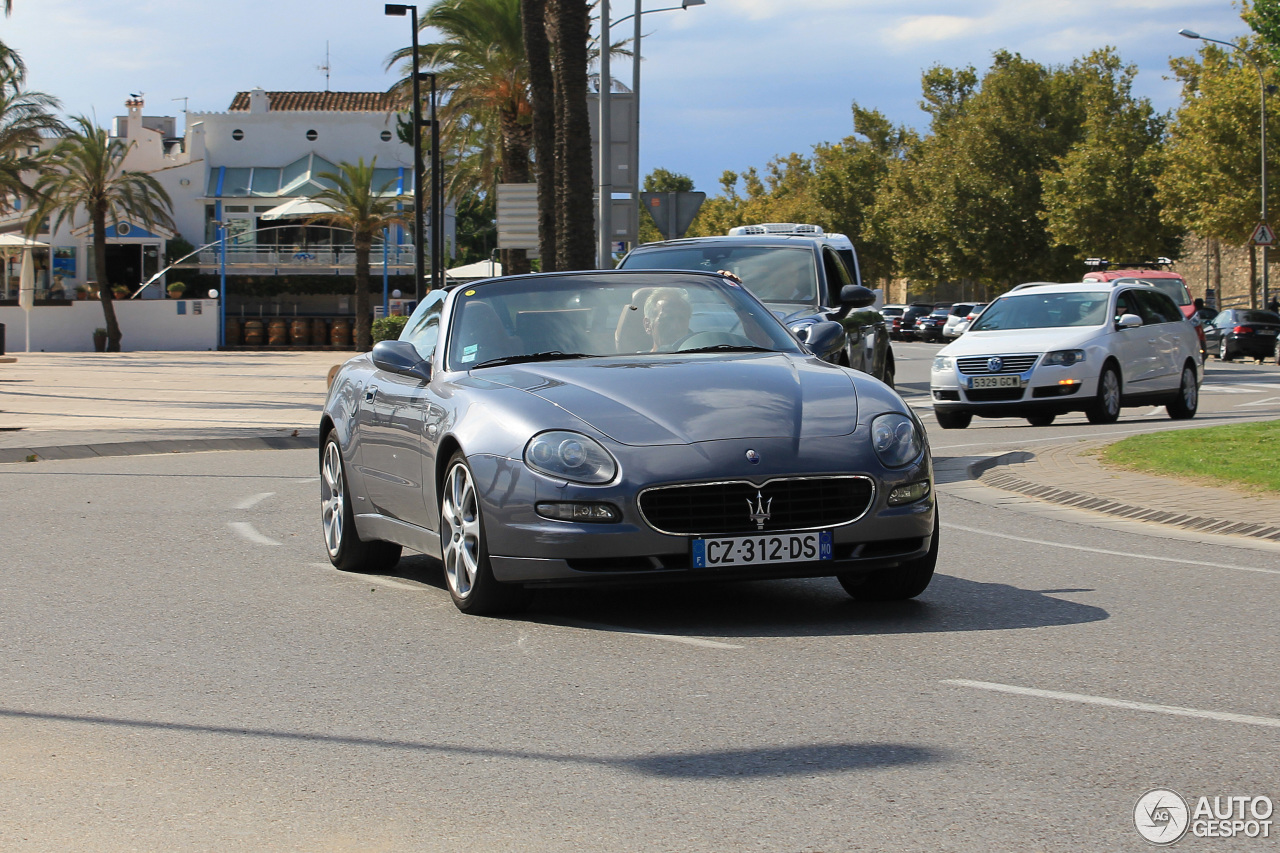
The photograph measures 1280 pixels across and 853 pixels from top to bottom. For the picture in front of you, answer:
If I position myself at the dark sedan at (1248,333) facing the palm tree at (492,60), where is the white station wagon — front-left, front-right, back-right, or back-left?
front-left

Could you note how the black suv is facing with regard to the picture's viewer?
facing the viewer and to the left of the viewer

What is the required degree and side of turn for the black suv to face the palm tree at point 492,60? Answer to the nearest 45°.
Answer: approximately 135° to its right

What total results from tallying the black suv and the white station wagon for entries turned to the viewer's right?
0

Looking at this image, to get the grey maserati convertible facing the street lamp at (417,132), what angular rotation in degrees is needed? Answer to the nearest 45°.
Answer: approximately 135° to its left

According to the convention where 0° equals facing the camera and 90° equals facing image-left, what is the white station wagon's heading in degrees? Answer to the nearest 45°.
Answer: approximately 45°

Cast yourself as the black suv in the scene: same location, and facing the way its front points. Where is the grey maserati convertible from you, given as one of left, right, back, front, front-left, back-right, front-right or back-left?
front-left

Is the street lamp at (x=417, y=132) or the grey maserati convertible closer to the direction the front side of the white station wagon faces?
the grey maserati convertible

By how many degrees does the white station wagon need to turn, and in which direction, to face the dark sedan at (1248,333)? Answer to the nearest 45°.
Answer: approximately 135° to its right

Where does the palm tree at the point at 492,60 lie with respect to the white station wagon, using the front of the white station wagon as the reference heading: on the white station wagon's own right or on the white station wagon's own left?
on the white station wagon's own right

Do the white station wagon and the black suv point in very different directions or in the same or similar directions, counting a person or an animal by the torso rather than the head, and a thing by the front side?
same or similar directions

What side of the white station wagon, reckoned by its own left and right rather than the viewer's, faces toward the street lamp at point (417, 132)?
right

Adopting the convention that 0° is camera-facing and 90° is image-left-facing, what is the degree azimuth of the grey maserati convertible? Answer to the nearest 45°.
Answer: approximately 315°
